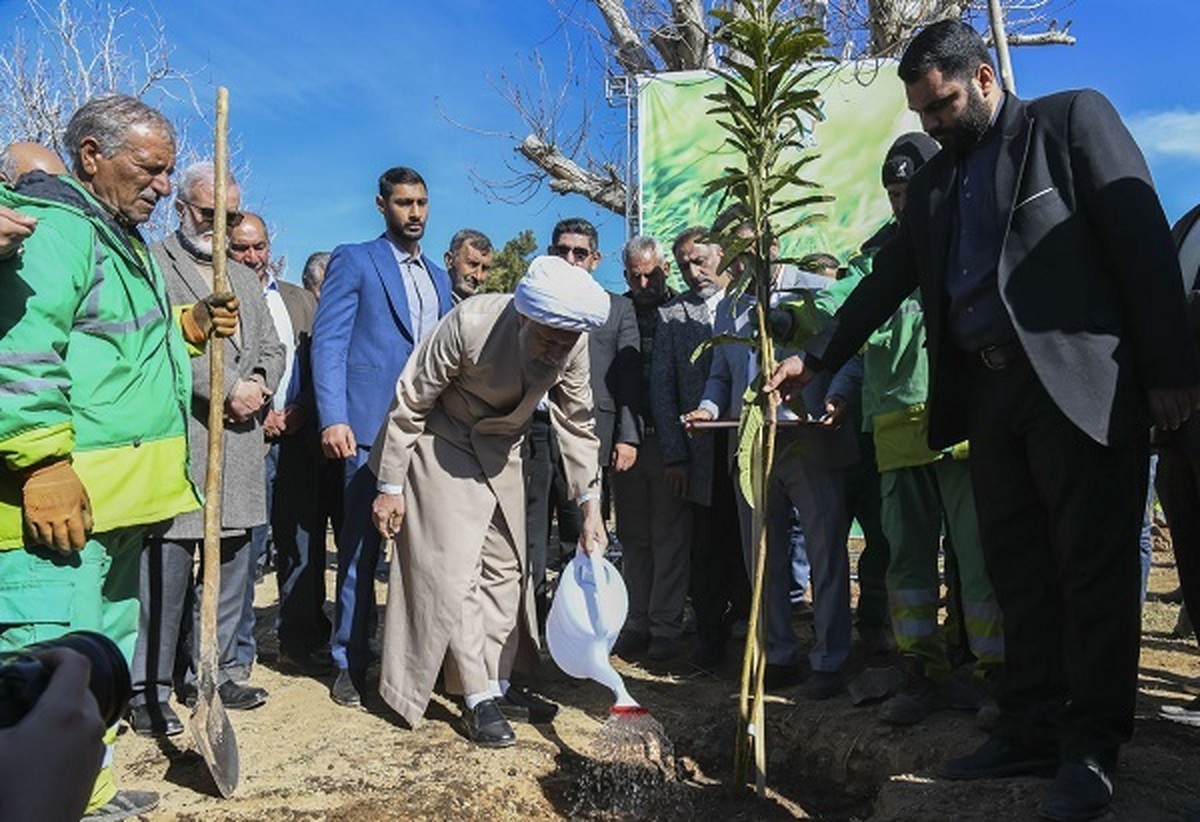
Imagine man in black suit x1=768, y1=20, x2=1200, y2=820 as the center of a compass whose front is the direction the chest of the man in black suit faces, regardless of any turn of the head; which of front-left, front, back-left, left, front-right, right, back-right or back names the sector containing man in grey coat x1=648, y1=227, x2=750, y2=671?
right

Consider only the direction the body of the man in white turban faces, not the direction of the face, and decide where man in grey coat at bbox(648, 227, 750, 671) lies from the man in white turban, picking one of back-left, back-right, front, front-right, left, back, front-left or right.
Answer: left

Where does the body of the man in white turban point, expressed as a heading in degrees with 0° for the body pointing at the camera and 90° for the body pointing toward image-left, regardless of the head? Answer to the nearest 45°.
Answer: approximately 315°

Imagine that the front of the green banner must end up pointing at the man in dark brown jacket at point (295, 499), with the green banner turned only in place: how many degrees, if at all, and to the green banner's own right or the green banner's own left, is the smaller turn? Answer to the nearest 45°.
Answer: approximately 45° to the green banner's own right

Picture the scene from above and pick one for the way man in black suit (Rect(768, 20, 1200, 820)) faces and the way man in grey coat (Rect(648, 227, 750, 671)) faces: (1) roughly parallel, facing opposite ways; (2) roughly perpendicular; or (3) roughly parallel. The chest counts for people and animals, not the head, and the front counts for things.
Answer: roughly perpendicular

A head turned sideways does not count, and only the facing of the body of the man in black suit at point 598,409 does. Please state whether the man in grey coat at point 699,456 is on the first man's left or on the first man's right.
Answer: on the first man's left

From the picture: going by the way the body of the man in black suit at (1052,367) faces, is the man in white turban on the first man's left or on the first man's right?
on the first man's right

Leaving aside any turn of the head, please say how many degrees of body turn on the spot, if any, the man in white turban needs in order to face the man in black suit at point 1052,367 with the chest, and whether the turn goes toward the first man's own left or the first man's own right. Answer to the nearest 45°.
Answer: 0° — they already face them

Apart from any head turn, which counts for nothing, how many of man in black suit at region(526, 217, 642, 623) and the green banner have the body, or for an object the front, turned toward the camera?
2

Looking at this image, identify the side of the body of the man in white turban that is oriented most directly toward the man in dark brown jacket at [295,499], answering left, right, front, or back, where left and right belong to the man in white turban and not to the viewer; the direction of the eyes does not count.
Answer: back

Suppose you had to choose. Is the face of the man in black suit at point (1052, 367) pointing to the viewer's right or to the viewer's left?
to the viewer's left

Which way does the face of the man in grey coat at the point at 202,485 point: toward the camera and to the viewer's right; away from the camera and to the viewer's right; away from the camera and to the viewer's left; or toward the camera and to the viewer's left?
toward the camera and to the viewer's right
